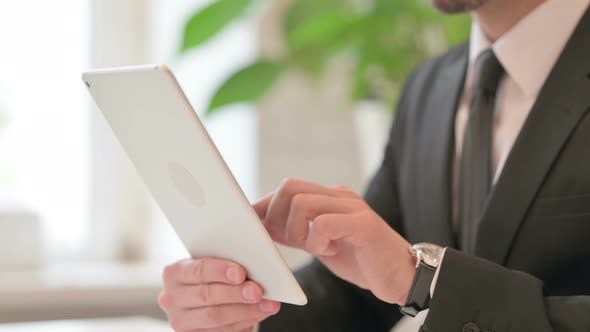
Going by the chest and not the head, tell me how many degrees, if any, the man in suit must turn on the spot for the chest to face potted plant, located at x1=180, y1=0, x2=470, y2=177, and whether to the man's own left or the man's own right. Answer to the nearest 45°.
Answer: approximately 135° to the man's own right

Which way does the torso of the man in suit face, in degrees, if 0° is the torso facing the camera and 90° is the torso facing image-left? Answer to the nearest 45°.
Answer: approximately 45°
